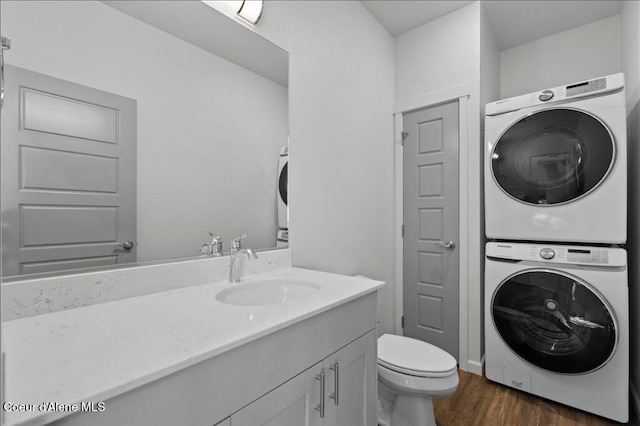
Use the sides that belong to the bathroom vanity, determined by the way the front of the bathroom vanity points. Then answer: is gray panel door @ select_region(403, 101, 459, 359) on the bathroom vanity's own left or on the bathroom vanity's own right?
on the bathroom vanity's own left

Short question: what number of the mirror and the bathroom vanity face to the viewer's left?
0

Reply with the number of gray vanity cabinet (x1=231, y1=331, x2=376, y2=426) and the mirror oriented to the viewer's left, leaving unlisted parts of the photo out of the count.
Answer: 0

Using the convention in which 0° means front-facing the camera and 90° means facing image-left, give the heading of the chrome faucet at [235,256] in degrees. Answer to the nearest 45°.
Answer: approximately 315°

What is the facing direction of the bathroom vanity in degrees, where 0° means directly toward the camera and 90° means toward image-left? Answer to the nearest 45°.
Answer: approximately 315°

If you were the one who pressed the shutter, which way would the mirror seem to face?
facing the viewer and to the right of the viewer

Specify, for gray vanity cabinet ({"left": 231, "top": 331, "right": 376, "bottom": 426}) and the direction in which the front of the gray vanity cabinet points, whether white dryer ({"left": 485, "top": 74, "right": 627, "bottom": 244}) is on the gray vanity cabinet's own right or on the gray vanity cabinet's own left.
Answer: on the gray vanity cabinet's own left

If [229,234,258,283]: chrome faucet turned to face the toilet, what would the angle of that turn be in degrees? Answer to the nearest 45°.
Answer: approximately 45° to its left

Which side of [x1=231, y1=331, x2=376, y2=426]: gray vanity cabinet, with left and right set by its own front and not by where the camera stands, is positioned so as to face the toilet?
left

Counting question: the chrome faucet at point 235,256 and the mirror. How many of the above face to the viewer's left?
0
